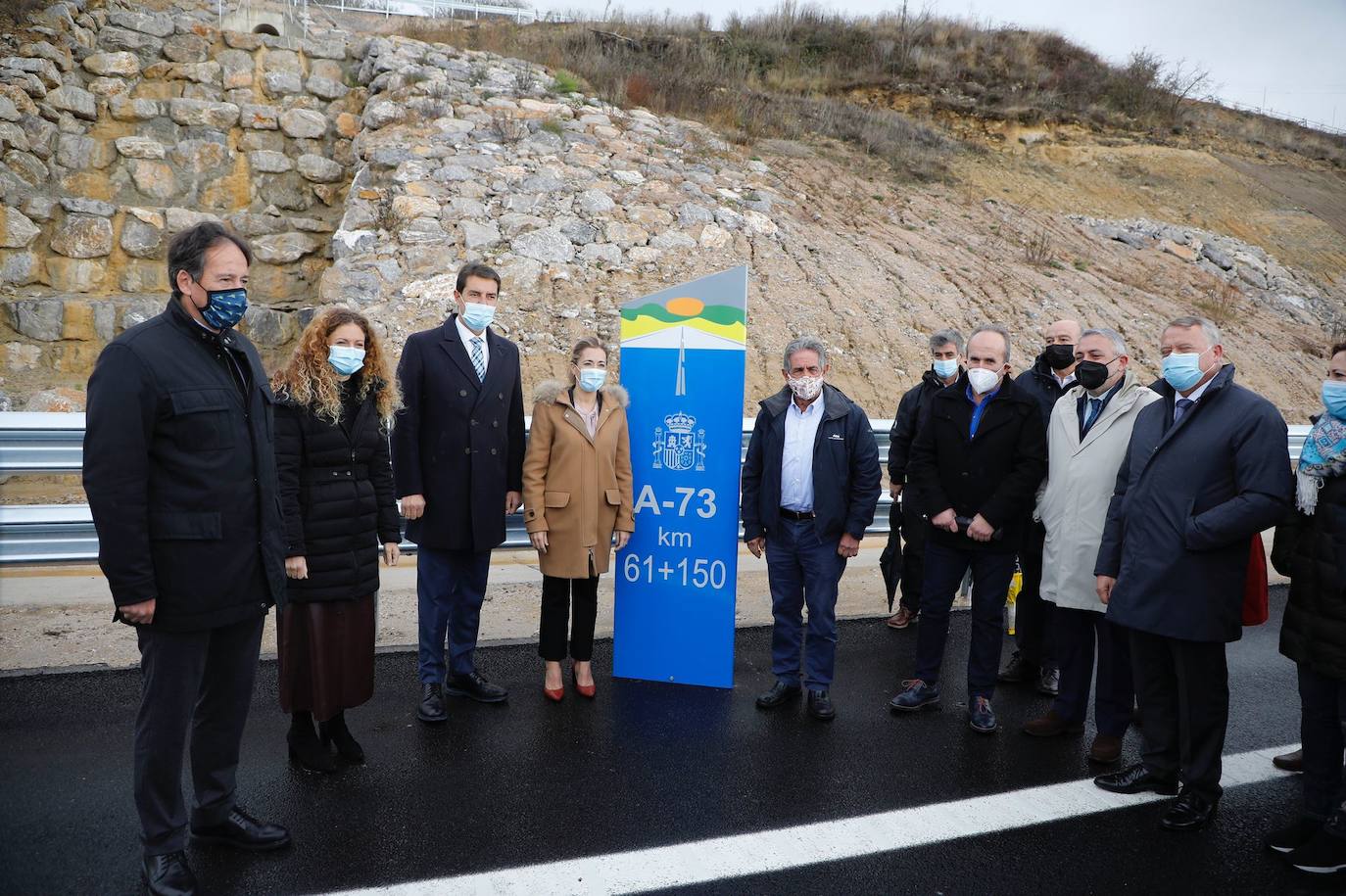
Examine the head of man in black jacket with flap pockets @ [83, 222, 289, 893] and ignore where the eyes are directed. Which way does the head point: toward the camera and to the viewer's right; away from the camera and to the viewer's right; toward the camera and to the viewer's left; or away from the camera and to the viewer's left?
toward the camera and to the viewer's right

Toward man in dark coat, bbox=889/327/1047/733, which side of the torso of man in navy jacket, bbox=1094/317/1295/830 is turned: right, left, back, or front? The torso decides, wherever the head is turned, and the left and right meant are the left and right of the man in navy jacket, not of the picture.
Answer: right

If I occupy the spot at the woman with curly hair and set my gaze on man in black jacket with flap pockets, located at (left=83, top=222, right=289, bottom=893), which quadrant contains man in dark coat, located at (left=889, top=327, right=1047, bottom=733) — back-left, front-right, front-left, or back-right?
back-left

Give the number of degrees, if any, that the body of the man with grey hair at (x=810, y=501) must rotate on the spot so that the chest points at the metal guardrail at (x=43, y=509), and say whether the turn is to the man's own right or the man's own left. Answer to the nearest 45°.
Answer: approximately 90° to the man's own right

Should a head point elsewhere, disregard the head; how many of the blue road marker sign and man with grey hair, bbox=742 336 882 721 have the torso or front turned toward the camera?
2

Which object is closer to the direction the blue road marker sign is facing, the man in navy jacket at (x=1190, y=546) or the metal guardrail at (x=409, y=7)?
the man in navy jacket

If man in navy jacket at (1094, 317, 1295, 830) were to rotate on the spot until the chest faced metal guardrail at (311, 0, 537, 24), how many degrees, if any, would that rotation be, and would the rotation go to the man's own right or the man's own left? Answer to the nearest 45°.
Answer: approximately 90° to the man's own right

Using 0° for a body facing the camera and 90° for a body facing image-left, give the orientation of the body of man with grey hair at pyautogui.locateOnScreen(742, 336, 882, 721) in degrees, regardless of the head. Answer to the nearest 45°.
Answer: approximately 0°

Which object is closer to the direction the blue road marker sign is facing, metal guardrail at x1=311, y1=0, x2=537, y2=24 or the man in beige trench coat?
the man in beige trench coat

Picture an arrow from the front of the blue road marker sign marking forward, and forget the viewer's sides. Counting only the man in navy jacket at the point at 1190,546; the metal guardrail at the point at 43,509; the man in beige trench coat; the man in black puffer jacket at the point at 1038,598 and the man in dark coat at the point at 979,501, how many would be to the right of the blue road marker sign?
1

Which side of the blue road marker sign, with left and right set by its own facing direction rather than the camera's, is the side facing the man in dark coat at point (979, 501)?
left
